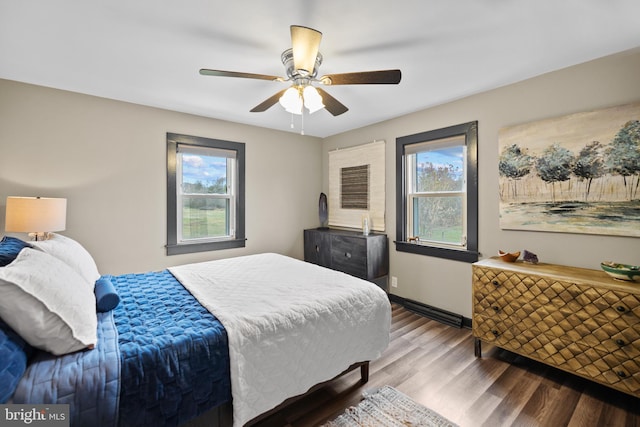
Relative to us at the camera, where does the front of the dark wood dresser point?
facing the viewer and to the left of the viewer

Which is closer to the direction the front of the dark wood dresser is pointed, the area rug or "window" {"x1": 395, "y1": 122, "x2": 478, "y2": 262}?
the area rug

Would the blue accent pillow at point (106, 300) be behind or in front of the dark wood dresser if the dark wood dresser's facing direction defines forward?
in front

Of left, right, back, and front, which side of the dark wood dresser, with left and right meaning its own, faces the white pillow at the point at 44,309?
front

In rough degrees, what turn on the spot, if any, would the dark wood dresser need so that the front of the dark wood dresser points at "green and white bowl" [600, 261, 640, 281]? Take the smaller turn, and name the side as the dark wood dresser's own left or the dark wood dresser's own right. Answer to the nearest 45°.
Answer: approximately 90° to the dark wood dresser's own left

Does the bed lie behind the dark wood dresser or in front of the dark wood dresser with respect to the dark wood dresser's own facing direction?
in front

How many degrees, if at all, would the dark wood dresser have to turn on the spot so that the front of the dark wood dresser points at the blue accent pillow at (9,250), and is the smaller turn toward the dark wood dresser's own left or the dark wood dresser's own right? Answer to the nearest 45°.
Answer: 0° — it already faces it

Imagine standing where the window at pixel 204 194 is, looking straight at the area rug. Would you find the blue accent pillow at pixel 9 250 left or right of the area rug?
right

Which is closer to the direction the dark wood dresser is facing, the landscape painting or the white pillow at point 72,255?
the white pillow

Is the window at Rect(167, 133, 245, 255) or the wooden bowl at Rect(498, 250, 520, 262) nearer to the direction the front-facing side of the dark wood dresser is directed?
the window

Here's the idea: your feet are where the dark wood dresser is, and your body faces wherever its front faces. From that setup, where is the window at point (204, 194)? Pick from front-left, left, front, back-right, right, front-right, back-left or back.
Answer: front-right

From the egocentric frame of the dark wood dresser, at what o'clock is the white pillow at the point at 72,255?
The white pillow is roughly at 12 o'clock from the dark wood dresser.

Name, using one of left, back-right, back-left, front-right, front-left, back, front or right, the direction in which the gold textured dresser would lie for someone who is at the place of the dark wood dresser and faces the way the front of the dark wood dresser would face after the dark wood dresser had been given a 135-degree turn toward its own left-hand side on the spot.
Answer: front-right

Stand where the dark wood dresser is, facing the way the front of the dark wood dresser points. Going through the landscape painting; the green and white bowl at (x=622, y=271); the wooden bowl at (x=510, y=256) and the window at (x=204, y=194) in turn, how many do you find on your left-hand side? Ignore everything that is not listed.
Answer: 3

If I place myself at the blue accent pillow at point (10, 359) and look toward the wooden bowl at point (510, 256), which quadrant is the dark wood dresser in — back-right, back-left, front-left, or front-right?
front-left

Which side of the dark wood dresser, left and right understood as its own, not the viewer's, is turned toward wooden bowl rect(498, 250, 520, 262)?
left

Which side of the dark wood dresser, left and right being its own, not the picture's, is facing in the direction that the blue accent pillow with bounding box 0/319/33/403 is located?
front

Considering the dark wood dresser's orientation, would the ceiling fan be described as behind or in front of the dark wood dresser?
in front

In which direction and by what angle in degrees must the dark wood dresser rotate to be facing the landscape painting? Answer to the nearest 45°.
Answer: approximately 90° to its left
